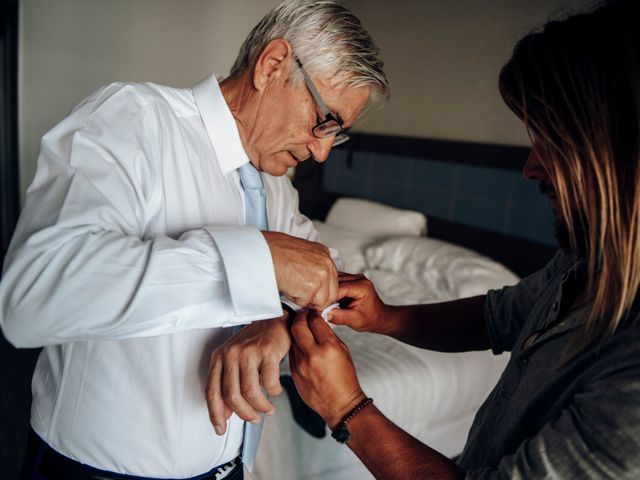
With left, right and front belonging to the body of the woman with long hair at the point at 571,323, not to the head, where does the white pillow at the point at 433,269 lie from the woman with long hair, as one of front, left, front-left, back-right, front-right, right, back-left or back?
right

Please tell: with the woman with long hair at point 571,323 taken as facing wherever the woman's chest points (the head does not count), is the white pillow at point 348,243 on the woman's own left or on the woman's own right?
on the woman's own right

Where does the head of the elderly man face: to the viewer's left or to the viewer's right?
to the viewer's right

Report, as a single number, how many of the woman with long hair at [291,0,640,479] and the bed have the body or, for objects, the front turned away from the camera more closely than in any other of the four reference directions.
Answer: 0

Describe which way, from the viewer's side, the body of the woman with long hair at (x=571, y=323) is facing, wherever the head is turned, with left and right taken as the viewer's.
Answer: facing to the left of the viewer

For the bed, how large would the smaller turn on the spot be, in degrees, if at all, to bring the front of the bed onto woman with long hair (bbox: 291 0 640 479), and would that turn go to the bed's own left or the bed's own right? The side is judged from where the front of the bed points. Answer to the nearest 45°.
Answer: approximately 45° to the bed's own left

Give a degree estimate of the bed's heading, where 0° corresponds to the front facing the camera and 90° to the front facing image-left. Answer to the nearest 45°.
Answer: approximately 45°
